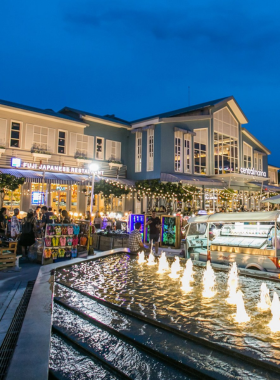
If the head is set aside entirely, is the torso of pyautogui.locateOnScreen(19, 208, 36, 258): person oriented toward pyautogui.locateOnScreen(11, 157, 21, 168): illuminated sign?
yes

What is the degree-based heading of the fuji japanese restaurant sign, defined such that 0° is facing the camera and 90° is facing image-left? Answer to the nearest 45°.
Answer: approximately 315°

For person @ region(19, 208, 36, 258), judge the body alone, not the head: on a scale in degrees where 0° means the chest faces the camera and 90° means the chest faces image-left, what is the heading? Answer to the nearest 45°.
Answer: approximately 180°

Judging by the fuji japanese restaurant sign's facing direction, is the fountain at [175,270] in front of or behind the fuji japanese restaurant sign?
in front

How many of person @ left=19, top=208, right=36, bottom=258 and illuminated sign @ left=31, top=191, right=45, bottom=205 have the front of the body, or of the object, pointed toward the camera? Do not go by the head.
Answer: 1
